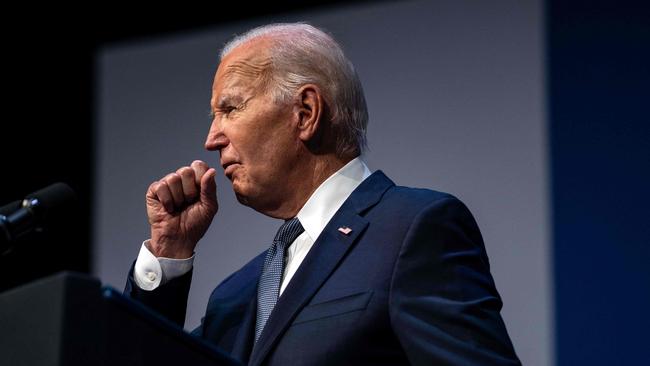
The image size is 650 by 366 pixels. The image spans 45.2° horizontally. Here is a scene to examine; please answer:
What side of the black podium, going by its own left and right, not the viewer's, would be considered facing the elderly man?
back

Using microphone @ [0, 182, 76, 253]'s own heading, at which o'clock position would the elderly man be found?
The elderly man is roughly at 11 o'clock from the microphone.

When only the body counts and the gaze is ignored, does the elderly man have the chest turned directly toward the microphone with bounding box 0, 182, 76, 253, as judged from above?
yes

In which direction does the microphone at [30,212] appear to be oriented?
to the viewer's right
